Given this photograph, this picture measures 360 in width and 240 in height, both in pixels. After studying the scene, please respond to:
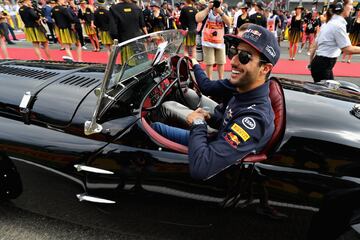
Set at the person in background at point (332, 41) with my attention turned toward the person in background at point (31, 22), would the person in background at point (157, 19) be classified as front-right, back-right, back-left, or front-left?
front-right

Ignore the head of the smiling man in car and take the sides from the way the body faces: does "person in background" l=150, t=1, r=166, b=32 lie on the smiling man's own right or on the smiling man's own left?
on the smiling man's own right

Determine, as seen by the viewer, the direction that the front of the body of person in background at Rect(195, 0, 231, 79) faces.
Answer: toward the camera

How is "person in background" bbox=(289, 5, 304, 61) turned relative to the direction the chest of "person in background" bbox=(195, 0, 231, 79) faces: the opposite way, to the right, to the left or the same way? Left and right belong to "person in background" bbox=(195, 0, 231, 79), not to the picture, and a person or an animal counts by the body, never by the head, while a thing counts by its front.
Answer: the same way

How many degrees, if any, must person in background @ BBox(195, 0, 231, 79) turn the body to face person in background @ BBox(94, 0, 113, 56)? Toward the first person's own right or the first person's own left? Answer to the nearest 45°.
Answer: approximately 135° to the first person's own right

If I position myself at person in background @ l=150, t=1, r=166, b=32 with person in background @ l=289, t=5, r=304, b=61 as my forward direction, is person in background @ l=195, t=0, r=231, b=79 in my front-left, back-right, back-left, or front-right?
front-right

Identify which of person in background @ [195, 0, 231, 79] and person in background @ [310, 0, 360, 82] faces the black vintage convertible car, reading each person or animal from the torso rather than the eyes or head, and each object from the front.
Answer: person in background @ [195, 0, 231, 79]

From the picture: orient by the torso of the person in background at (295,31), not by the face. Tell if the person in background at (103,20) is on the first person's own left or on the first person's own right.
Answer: on the first person's own right
